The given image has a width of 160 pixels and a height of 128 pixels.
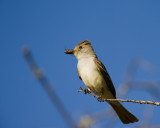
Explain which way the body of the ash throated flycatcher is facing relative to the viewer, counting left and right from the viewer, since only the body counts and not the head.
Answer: facing the viewer and to the left of the viewer
